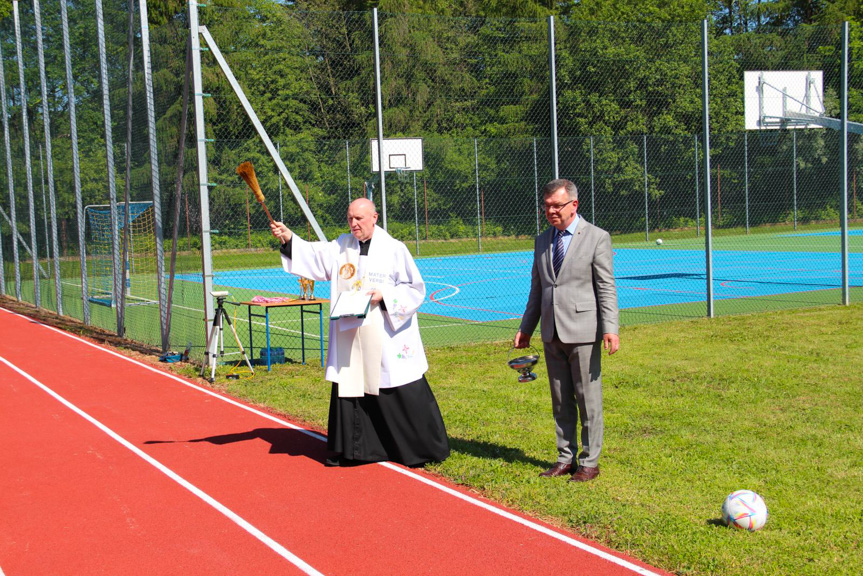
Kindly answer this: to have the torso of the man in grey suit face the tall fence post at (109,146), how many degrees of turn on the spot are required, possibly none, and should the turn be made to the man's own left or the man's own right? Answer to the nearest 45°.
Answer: approximately 90° to the man's own right

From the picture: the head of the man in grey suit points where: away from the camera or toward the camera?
toward the camera

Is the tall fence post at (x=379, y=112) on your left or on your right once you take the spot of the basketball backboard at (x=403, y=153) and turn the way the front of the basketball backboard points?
on your right

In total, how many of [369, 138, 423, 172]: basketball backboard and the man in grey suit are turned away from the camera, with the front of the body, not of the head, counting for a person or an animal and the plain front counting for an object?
0

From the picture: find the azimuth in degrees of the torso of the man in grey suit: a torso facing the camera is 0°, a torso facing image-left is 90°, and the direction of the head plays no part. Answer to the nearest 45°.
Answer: approximately 45°

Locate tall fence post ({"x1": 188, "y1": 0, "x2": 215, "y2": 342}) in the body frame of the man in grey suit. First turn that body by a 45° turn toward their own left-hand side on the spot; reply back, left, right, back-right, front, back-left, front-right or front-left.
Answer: back-right

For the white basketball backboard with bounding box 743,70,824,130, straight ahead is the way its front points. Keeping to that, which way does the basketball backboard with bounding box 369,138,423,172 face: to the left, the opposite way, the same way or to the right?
the opposite way

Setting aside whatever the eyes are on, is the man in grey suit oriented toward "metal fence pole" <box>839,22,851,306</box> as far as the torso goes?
no

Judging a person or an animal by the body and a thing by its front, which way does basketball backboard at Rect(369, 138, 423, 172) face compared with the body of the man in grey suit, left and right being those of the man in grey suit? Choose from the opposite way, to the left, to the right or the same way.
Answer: to the left

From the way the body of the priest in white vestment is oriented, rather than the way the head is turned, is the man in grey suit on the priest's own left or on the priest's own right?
on the priest's own left

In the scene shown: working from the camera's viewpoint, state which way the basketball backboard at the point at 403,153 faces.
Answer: facing the viewer and to the right of the viewer

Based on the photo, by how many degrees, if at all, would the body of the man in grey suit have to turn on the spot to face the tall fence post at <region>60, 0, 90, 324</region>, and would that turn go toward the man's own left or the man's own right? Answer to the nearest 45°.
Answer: approximately 90° to the man's own right

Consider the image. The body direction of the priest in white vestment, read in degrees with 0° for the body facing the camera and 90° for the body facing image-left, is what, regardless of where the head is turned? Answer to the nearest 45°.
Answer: approximately 45°

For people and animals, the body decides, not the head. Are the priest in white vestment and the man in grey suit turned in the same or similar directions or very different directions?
same or similar directions

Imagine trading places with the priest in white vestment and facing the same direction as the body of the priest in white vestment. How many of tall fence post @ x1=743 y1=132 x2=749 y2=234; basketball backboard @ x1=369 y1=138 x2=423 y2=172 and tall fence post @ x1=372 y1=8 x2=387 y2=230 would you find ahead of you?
0
